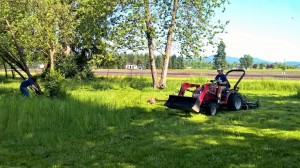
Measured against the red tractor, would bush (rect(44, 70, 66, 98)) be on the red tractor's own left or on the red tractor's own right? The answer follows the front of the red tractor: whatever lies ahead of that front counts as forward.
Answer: on the red tractor's own right

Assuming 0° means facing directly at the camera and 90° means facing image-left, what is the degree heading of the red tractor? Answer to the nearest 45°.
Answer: approximately 45°
